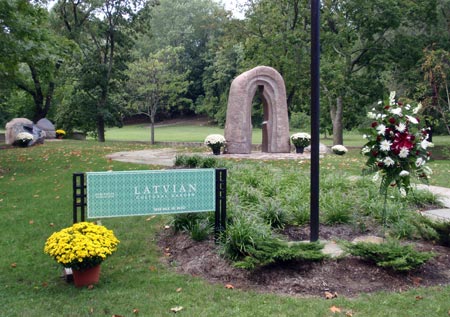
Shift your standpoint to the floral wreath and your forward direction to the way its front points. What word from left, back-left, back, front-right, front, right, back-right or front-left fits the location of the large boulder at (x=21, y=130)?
back-right

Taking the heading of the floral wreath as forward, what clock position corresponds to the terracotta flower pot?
The terracotta flower pot is roughly at 2 o'clock from the floral wreath.

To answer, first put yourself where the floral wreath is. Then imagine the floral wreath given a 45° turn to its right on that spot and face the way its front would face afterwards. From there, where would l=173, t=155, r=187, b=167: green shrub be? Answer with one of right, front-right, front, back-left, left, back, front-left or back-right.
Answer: right

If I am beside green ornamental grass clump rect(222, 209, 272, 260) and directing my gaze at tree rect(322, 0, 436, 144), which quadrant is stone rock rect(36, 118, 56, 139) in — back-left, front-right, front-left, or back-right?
front-left

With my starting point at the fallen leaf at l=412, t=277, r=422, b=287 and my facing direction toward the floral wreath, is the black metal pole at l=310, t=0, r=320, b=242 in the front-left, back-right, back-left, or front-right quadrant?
front-left

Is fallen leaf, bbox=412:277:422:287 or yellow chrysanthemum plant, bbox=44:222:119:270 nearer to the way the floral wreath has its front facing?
the fallen leaf

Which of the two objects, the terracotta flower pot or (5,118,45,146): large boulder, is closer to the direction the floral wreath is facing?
the terracotta flower pot

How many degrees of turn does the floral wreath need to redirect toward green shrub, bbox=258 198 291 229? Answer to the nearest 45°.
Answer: approximately 90° to its right

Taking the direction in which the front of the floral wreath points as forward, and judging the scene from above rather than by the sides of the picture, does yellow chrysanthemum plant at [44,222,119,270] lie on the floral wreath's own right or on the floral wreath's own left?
on the floral wreath's own right

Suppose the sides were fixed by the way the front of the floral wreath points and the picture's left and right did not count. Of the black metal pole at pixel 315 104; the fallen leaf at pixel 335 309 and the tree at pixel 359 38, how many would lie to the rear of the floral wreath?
1

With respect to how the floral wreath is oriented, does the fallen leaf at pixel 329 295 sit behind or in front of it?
in front

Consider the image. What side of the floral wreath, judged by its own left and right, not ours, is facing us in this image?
front

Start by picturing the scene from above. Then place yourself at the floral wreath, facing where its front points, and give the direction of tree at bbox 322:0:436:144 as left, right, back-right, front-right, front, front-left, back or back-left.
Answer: back

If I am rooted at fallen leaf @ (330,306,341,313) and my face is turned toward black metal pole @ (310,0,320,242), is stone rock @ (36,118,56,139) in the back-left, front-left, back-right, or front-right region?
front-left
